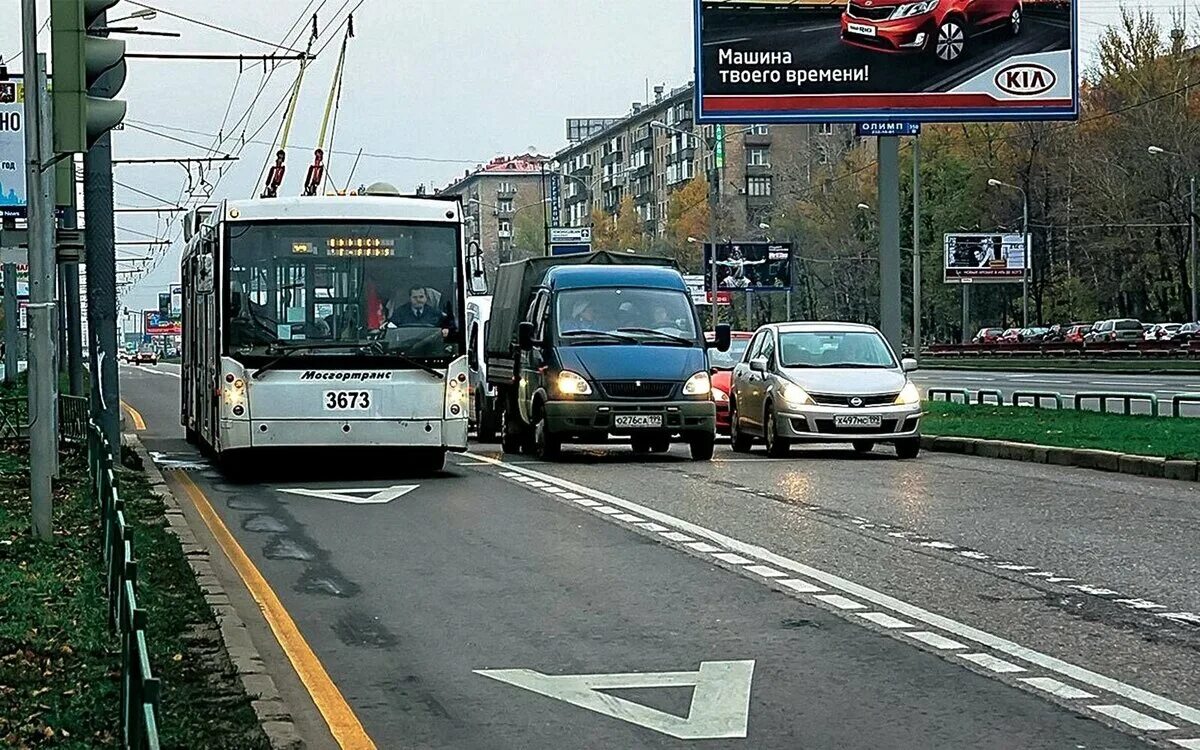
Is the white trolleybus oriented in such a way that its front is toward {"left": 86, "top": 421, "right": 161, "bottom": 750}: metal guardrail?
yes

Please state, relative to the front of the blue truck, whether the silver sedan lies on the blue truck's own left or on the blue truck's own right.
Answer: on the blue truck's own left

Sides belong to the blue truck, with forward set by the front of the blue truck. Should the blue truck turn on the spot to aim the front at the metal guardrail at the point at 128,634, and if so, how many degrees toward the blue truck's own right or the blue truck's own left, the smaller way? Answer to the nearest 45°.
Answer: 0° — it already faces it

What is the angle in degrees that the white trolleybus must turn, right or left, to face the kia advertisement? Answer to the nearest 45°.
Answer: approximately 135° to its left

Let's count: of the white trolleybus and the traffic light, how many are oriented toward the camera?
1

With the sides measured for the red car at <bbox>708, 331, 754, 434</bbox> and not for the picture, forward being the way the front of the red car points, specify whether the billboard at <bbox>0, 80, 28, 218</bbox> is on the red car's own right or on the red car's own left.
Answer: on the red car's own right

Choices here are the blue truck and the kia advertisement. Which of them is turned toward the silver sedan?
the kia advertisement
